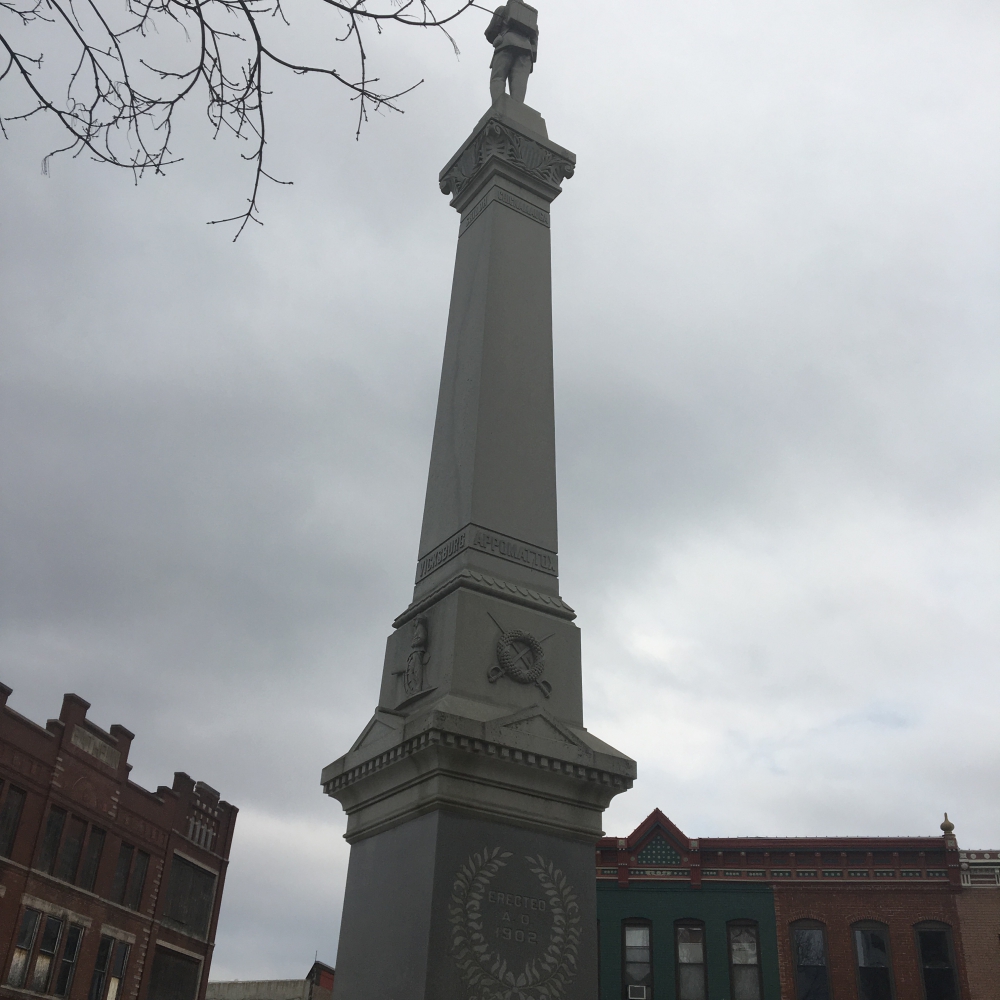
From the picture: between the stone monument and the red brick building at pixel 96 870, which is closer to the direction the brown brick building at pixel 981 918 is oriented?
the stone monument

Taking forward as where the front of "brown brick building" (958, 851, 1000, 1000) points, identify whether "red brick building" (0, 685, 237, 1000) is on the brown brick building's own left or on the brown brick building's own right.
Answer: on the brown brick building's own right

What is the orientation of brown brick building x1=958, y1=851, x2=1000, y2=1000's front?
toward the camera

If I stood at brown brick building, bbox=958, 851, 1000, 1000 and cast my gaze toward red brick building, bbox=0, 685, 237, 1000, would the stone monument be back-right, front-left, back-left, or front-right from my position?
front-left

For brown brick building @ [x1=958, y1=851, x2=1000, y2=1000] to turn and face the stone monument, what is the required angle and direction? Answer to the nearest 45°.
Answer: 0° — it already faces it

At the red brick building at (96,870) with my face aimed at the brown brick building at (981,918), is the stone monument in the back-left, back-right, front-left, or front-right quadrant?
front-right
